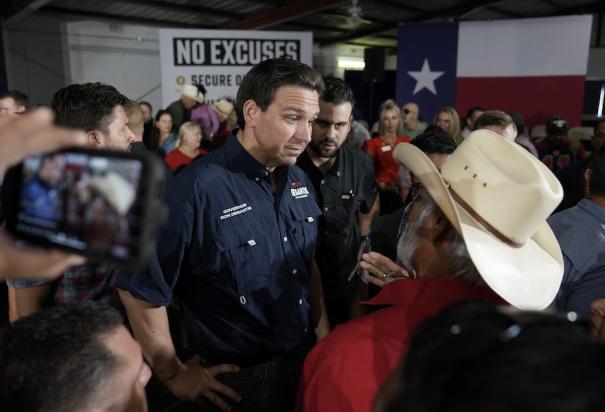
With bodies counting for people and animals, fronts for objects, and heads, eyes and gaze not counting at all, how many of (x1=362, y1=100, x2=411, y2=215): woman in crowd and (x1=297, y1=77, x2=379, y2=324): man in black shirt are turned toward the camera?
2

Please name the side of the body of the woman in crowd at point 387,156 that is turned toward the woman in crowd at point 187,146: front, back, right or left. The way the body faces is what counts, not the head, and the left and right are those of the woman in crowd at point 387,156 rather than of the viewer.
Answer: right

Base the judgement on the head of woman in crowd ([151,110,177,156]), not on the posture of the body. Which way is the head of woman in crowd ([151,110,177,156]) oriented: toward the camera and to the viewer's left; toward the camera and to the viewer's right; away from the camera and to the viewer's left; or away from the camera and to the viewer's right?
toward the camera and to the viewer's right

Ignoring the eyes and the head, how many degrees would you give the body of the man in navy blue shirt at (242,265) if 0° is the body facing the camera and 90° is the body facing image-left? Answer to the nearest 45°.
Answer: approximately 315°

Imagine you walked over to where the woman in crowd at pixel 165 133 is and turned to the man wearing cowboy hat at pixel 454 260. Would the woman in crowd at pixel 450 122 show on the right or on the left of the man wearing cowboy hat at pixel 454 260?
left

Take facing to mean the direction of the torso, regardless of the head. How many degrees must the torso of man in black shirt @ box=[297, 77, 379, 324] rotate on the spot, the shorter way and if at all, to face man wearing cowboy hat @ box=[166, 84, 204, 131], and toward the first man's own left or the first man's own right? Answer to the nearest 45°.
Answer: approximately 135° to the first man's own right

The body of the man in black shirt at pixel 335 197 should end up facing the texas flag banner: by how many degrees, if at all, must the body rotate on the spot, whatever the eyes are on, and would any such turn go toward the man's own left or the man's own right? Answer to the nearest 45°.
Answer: approximately 135° to the man's own left

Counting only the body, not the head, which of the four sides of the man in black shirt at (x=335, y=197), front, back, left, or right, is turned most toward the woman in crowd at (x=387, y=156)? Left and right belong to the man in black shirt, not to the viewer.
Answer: back

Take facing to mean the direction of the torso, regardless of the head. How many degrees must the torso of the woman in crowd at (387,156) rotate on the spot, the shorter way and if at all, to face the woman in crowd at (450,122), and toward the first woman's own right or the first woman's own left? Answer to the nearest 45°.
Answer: approximately 135° to the first woman's own left
